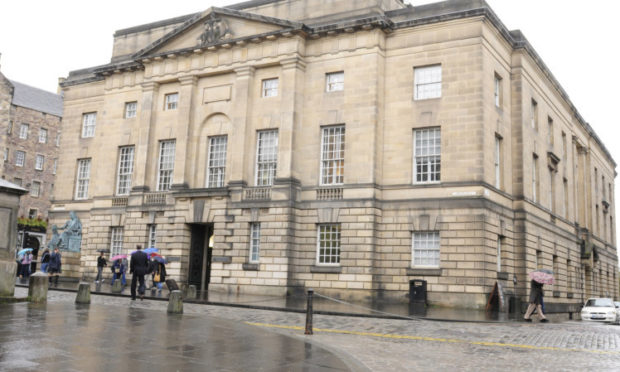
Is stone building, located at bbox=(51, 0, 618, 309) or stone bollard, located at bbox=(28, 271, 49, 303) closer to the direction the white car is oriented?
the stone bollard

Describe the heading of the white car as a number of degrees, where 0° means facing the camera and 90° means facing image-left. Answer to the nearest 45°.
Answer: approximately 0°

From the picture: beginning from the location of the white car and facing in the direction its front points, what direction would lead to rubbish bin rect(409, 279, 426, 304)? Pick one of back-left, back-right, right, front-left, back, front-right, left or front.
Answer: front-right

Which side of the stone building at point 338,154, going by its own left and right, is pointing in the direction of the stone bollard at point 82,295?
front

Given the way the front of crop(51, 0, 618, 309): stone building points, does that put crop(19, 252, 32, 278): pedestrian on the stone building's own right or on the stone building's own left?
on the stone building's own right

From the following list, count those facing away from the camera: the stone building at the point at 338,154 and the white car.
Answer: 0

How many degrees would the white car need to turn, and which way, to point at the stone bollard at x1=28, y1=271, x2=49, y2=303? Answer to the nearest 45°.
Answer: approximately 45° to its right
